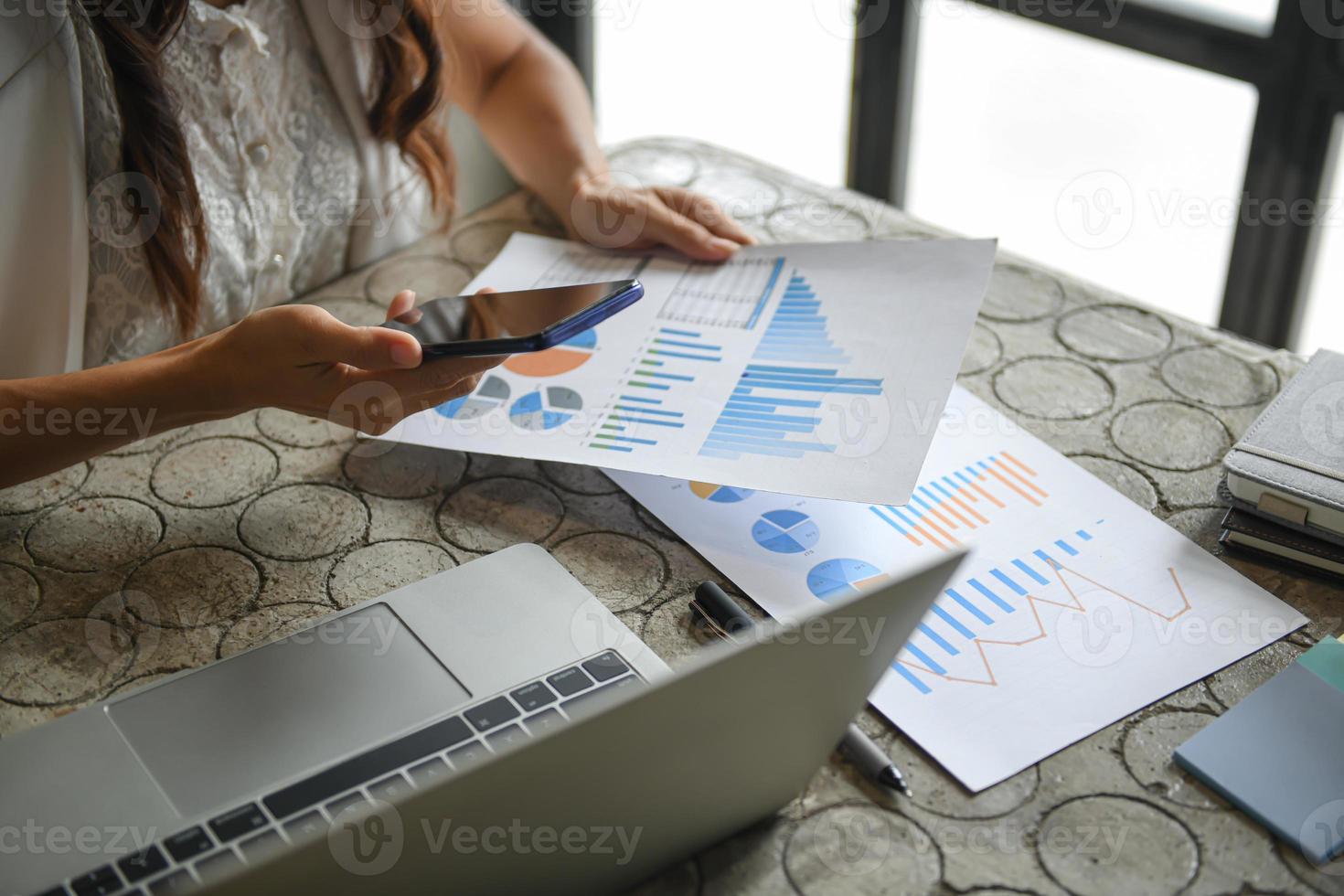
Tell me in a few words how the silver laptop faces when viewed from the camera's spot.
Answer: facing away from the viewer and to the left of the viewer
